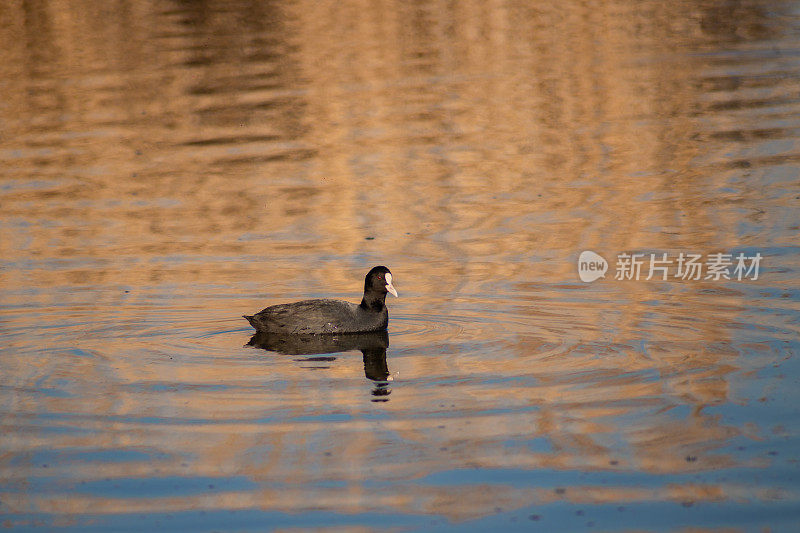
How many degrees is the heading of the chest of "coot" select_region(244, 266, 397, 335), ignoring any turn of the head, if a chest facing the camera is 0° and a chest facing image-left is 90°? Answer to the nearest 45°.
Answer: approximately 270°
